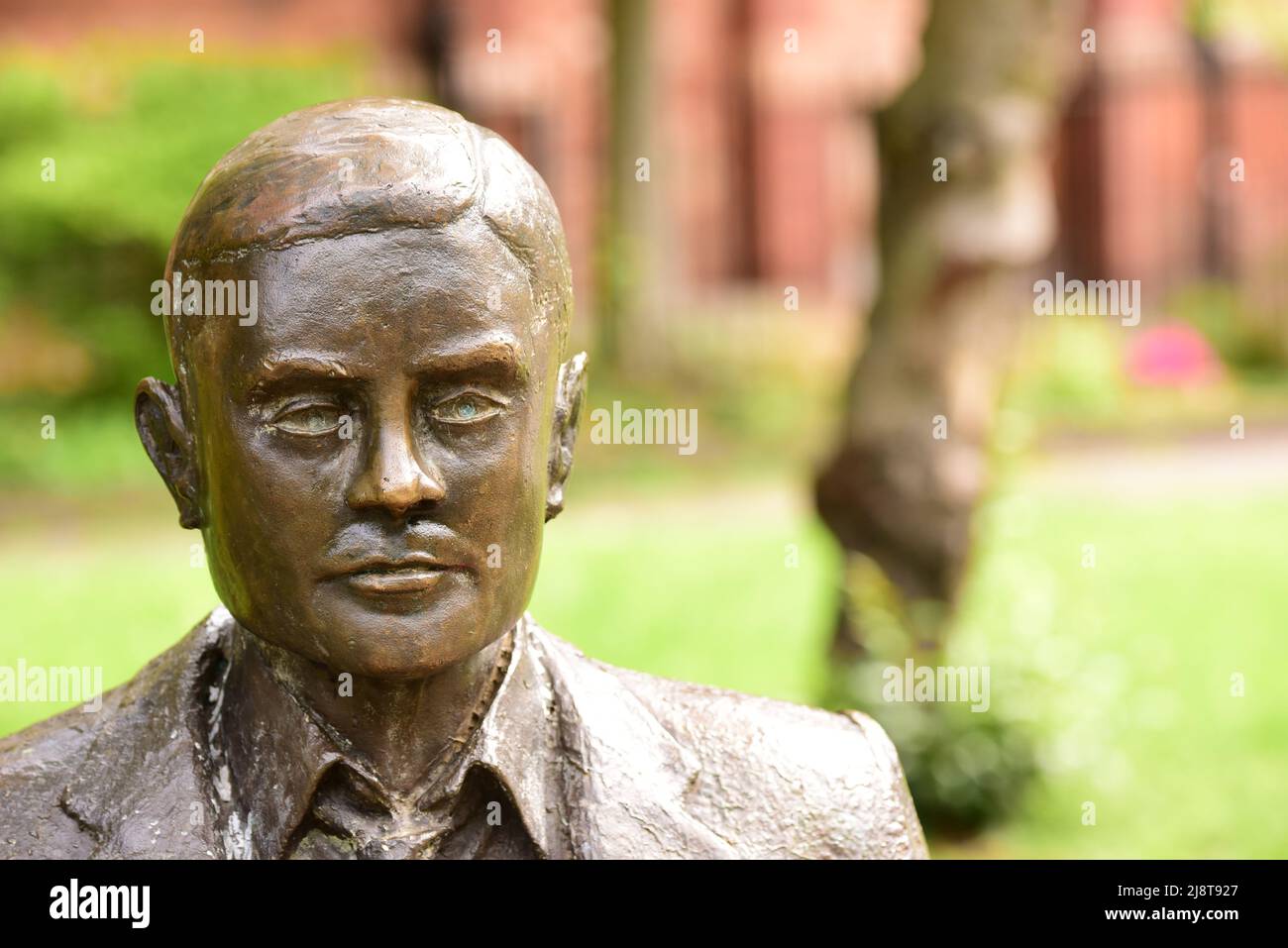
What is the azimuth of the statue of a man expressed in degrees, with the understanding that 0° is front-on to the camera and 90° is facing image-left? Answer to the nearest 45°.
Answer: approximately 0°
